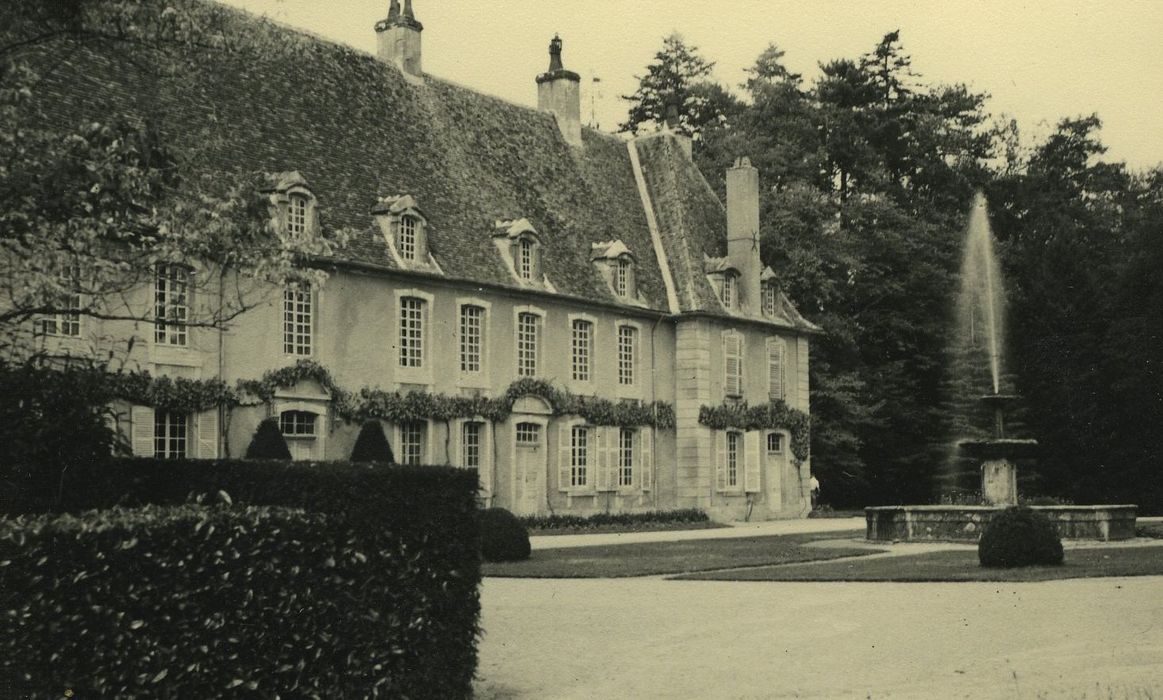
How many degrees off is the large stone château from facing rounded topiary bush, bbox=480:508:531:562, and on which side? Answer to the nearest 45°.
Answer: approximately 45° to its right

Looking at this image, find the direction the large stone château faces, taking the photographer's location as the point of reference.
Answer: facing the viewer and to the right of the viewer

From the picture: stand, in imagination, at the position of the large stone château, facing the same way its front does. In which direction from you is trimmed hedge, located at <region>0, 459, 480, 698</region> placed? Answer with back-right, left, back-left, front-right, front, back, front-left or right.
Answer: front-right

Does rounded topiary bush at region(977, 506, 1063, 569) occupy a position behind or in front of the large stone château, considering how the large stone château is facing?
in front

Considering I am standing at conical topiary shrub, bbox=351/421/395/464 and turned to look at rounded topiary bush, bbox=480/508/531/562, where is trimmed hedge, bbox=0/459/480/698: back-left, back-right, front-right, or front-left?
front-right
